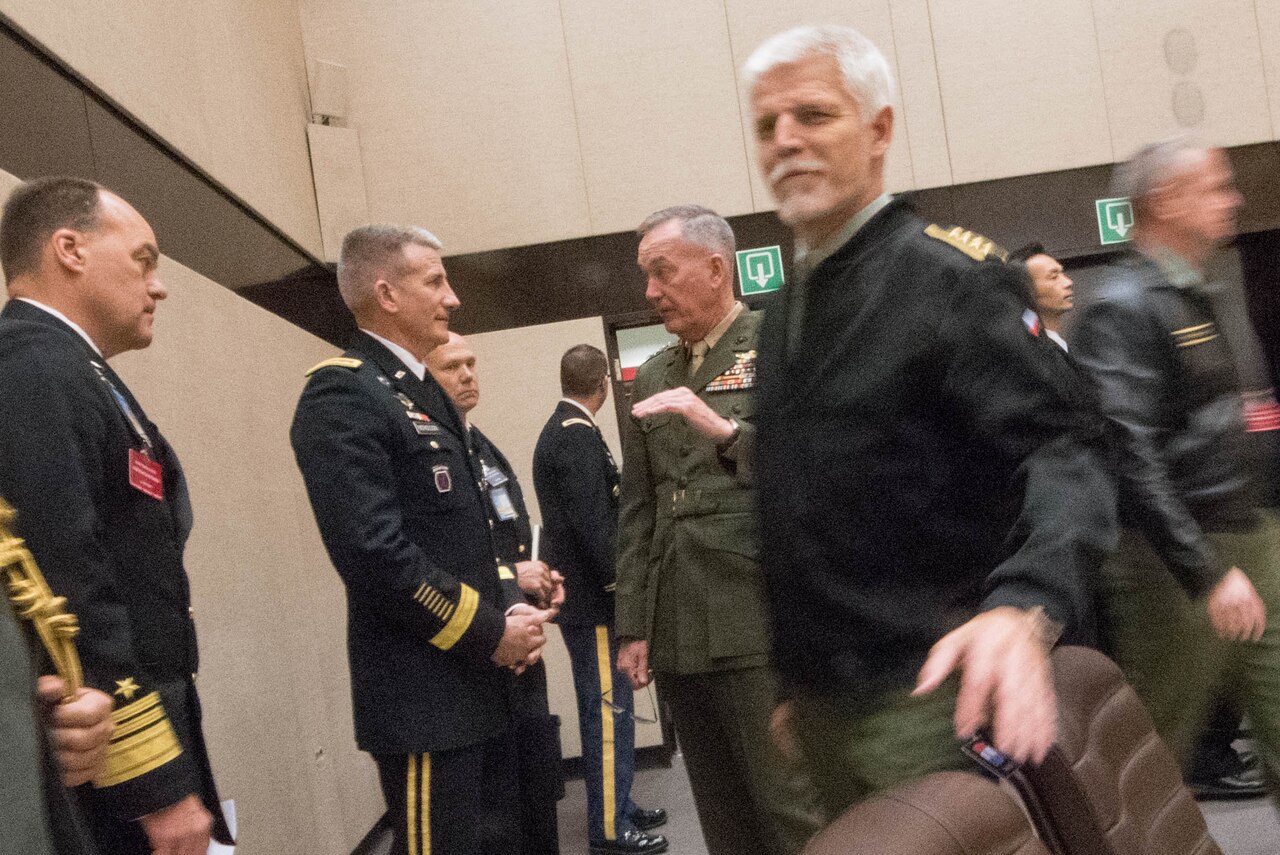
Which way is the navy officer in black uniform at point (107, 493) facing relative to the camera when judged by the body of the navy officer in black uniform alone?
to the viewer's right

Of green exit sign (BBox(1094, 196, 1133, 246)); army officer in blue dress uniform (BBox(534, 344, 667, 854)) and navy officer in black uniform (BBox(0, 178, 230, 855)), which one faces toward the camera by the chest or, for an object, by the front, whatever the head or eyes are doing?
the green exit sign

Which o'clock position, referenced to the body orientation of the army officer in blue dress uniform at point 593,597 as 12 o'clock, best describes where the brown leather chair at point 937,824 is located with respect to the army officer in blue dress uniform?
The brown leather chair is roughly at 3 o'clock from the army officer in blue dress uniform.

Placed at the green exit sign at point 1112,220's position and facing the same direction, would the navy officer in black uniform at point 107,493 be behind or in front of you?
in front

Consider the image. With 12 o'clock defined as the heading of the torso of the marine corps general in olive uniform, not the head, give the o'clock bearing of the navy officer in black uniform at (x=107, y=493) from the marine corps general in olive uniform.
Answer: The navy officer in black uniform is roughly at 12 o'clock from the marine corps general in olive uniform.

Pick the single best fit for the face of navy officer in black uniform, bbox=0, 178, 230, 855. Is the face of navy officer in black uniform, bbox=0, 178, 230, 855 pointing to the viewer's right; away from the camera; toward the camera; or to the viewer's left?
to the viewer's right

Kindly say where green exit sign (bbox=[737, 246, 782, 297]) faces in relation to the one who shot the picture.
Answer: facing the viewer

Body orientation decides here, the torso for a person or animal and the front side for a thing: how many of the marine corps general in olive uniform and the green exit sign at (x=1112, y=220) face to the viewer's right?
0

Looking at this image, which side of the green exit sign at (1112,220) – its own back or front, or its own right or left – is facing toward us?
front

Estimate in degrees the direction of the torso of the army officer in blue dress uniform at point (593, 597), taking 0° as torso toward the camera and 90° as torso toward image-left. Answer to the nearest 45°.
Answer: approximately 270°

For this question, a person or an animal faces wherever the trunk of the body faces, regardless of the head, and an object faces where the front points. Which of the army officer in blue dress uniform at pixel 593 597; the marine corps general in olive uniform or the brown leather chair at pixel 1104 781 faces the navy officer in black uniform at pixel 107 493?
the marine corps general in olive uniform

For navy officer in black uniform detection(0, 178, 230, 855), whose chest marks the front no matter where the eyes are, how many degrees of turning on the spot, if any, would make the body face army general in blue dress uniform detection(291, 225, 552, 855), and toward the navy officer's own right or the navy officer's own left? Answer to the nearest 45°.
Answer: approximately 45° to the navy officer's own left
